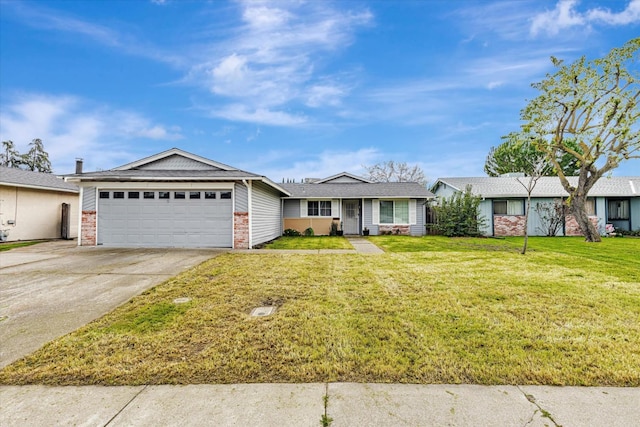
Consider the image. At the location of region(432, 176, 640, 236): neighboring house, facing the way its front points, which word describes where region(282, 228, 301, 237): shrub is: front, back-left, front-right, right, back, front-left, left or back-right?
front-right

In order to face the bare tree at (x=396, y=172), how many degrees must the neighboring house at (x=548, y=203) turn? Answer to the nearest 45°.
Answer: approximately 135° to its right

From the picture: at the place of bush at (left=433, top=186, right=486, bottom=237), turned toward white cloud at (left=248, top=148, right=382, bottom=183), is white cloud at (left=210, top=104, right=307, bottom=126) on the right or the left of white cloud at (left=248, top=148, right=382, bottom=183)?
left

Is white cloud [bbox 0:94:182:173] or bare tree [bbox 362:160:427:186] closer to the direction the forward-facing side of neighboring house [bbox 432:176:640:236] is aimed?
the white cloud

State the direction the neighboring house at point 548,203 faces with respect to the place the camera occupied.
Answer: facing the viewer

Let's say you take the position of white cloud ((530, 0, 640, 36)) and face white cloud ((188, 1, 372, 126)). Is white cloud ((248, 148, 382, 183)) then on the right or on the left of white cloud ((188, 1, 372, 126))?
right

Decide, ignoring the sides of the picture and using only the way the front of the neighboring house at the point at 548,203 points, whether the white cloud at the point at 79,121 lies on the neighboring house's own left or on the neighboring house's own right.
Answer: on the neighboring house's own right

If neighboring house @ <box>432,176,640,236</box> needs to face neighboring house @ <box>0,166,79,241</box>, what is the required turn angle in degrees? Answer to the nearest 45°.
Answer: approximately 45° to its right
